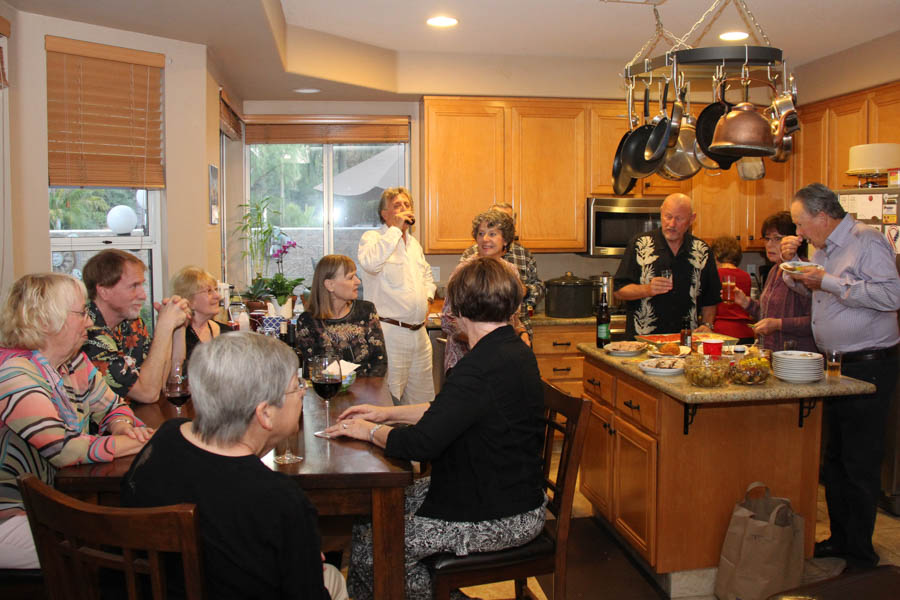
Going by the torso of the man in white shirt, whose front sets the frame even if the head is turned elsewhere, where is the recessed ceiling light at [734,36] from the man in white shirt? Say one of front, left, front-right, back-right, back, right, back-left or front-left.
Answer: front-left

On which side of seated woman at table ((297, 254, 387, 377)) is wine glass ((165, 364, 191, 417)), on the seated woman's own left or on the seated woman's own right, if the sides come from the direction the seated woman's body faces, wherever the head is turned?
on the seated woman's own right

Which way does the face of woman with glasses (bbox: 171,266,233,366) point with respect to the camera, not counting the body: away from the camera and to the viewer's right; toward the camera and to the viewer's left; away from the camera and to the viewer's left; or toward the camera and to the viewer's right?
toward the camera and to the viewer's right

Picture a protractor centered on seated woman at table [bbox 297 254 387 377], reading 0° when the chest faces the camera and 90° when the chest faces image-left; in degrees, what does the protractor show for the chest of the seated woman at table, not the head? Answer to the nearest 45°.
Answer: approximately 315°

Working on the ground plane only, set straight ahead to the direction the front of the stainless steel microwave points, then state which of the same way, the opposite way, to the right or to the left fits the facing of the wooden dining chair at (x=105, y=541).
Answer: the opposite way

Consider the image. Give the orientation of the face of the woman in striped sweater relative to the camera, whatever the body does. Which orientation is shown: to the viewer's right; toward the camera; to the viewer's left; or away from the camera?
to the viewer's right

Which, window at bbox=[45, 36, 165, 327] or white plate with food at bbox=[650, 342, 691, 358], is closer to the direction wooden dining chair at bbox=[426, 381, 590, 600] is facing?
the window
